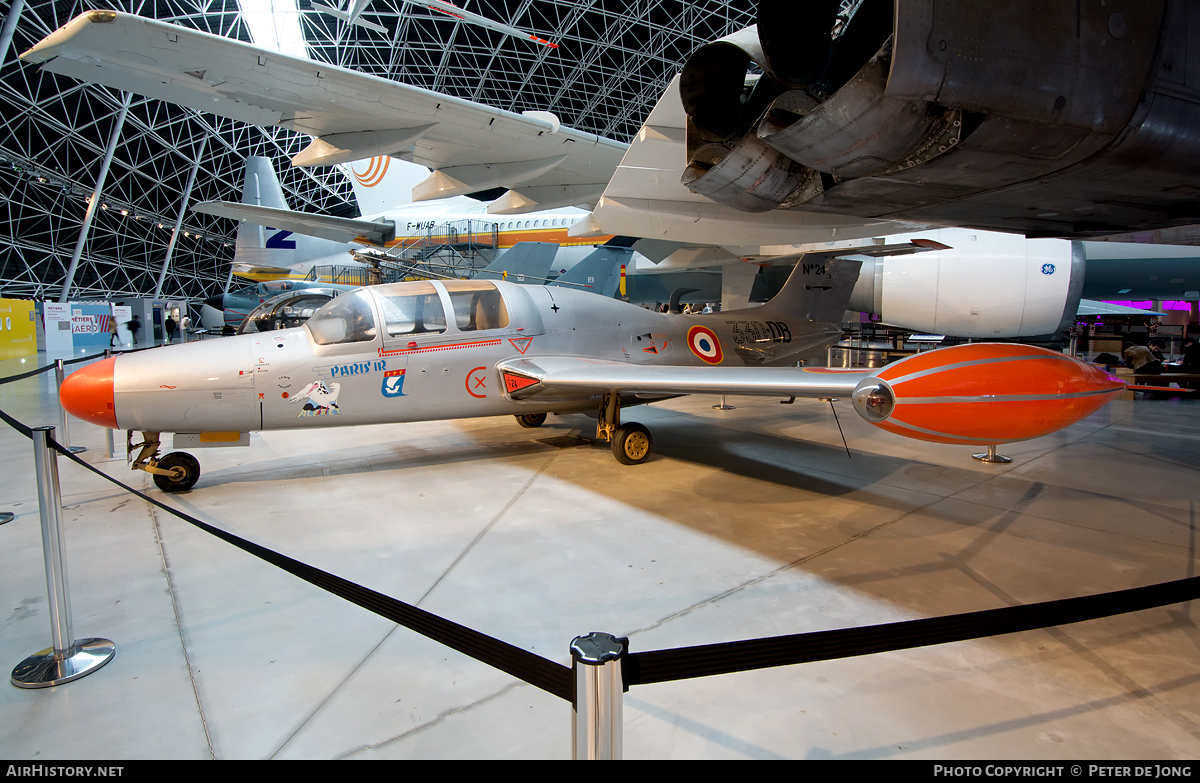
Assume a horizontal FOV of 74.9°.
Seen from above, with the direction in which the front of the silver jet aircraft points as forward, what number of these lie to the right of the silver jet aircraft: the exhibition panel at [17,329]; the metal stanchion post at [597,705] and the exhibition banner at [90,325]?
2

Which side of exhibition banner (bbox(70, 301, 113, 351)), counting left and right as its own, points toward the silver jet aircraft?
front

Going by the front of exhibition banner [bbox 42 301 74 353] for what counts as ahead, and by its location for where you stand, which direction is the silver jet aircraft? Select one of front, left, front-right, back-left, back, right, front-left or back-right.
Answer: front

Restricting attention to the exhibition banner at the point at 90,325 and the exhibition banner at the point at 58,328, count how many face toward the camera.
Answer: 2

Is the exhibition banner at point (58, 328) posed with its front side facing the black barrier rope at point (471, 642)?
yes

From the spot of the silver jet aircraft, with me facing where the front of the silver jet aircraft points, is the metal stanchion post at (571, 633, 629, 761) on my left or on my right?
on my left

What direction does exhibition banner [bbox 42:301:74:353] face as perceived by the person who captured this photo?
facing the viewer

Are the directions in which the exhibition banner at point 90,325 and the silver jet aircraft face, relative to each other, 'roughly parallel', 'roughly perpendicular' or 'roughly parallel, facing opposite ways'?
roughly perpendicular

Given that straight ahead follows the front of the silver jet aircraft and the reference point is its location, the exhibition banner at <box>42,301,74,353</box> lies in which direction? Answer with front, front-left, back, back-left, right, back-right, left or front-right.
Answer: right

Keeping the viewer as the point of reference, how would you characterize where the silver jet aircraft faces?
facing the viewer and to the left of the viewer

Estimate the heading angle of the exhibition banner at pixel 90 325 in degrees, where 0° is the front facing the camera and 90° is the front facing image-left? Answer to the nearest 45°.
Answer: approximately 0°

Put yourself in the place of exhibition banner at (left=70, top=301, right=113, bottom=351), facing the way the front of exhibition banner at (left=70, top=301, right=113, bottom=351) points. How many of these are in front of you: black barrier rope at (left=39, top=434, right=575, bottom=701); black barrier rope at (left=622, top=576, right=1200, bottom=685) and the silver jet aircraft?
3

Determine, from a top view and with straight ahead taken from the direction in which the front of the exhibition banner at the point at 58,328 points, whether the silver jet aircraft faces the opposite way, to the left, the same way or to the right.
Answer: to the right

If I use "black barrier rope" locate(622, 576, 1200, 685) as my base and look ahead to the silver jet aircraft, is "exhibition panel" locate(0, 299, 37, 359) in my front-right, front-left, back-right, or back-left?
front-left

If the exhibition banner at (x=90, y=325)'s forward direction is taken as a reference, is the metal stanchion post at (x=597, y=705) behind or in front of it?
in front
